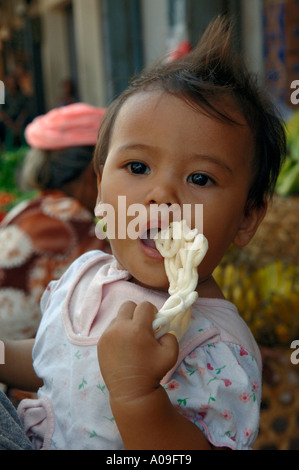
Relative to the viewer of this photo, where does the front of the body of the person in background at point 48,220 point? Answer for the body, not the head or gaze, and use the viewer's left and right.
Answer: facing away from the viewer and to the right of the viewer
